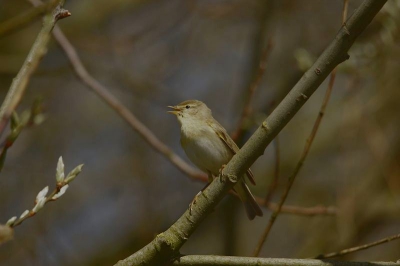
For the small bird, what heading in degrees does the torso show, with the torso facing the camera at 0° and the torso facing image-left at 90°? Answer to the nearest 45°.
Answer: approximately 45°
